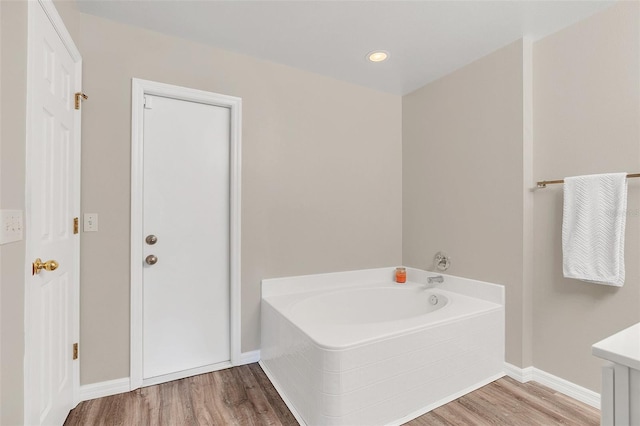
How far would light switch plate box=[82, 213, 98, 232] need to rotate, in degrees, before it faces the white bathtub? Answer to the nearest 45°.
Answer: approximately 45° to its left

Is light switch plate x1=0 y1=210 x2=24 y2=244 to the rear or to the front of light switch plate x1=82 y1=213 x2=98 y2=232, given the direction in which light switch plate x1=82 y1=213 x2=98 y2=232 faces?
to the front

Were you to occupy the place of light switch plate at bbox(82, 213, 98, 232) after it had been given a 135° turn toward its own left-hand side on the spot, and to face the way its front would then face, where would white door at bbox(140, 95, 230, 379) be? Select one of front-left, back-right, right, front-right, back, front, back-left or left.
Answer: front-right

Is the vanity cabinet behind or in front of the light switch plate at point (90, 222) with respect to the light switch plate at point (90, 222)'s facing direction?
in front

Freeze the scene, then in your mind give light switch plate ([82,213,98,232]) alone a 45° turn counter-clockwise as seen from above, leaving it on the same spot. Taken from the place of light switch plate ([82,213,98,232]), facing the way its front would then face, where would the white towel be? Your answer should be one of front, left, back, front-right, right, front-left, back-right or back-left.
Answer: front

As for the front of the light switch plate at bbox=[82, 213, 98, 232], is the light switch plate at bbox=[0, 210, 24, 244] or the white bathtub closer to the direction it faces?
the light switch plate

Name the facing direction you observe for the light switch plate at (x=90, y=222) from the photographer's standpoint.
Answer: facing the viewer

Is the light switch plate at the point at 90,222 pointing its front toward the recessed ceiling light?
no
